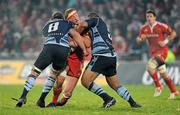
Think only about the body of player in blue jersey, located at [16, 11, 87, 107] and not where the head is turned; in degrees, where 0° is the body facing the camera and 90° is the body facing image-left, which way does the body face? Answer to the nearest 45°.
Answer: approximately 225°

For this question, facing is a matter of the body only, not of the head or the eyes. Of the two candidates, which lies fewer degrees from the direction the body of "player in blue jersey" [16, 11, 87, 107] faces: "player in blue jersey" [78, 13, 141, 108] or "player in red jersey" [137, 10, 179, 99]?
the player in red jersey

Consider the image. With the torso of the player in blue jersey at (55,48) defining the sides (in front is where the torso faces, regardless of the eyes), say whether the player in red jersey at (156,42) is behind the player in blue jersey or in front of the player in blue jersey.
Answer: in front

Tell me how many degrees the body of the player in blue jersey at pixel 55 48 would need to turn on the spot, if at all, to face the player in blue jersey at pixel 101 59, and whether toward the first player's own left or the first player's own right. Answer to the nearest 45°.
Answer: approximately 45° to the first player's own right
